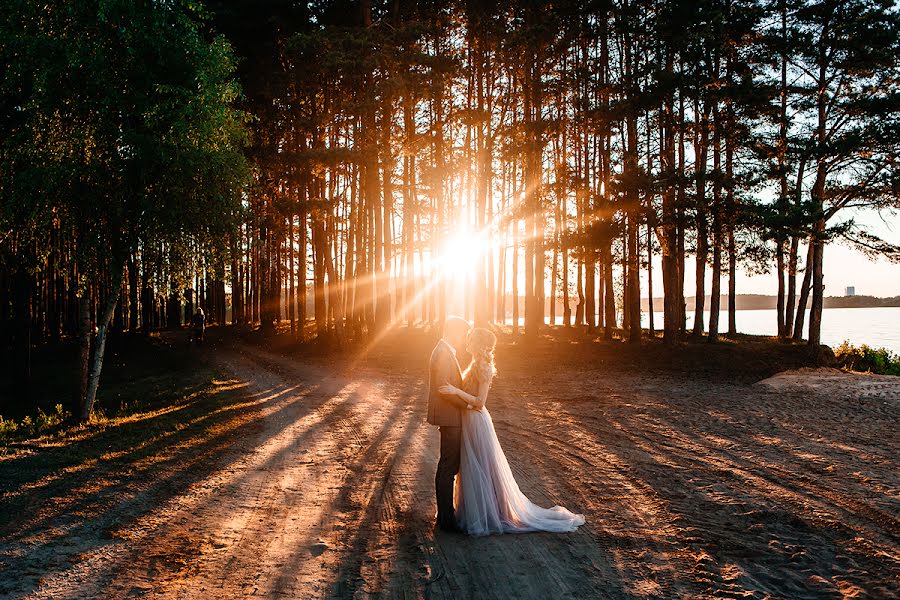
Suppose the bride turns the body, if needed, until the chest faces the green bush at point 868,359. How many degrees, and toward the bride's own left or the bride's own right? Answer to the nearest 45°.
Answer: approximately 135° to the bride's own right

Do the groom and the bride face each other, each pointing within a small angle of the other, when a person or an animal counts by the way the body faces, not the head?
yes

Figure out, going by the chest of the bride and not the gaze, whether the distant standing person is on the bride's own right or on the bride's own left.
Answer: on the bride's own right

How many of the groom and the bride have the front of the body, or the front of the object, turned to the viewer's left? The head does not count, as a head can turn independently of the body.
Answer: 1

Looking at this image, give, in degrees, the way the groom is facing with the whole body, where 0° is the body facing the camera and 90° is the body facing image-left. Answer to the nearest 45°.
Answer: approximately 270°

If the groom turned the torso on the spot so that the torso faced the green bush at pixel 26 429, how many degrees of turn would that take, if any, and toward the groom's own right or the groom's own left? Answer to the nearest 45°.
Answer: approximately 135° to the groom's own left

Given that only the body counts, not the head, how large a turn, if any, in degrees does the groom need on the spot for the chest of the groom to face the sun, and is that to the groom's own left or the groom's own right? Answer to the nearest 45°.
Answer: approximately 90° to the groom's own left

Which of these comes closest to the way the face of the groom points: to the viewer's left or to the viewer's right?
to the viewer's right

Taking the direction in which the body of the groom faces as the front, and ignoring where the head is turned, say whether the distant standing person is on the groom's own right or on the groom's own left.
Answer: on the groom's own left

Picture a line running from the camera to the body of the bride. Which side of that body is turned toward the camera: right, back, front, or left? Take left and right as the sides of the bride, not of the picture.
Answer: left

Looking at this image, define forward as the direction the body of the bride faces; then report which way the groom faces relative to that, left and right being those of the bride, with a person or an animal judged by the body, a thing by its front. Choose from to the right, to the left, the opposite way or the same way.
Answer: the opposite way

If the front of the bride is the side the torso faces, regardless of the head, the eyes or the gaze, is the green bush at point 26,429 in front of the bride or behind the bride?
in front
